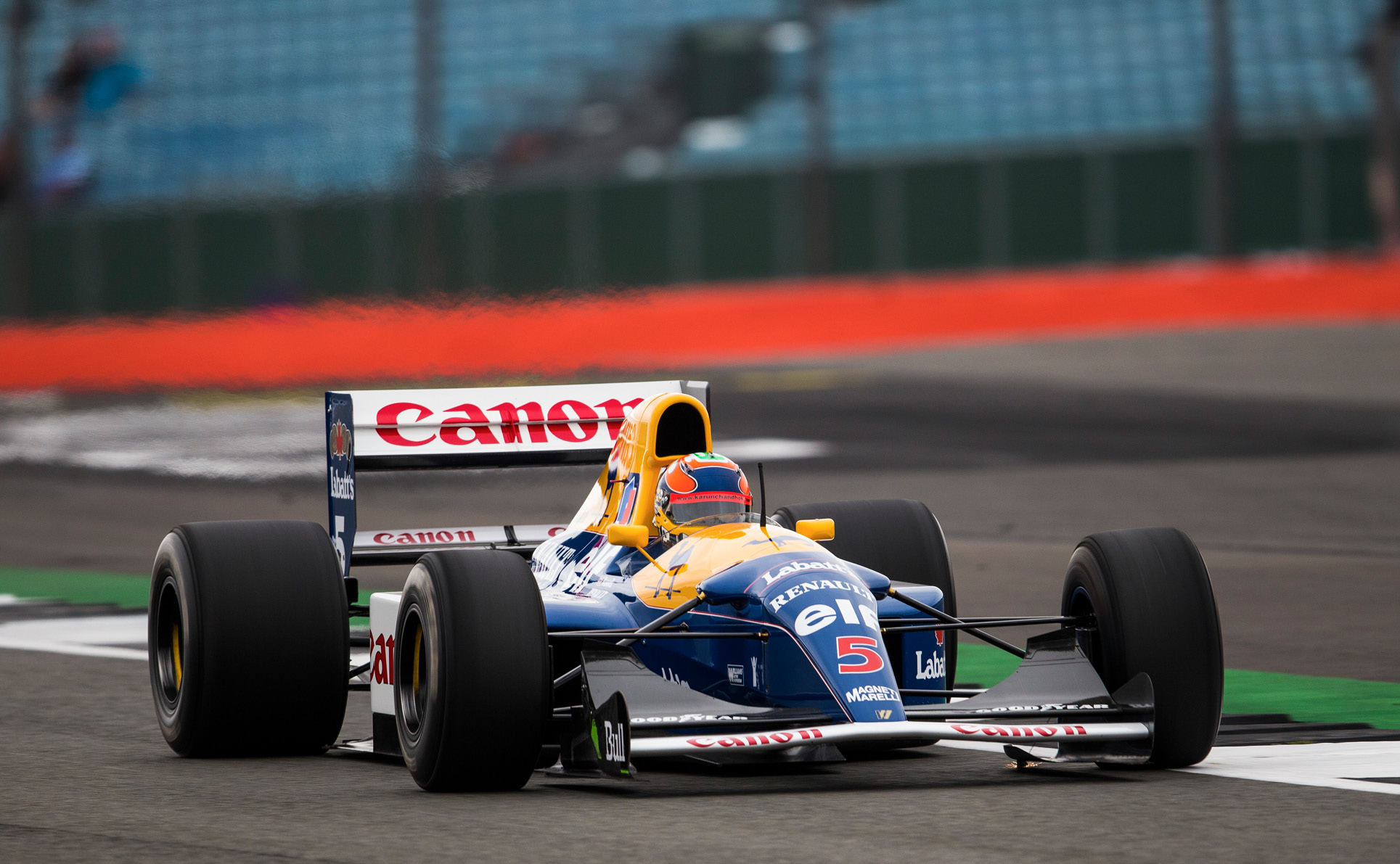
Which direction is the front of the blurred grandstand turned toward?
toward the camera

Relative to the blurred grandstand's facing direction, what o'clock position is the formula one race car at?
The formula one race car is roughly at 12 o'clock from the blurred grandstand.
